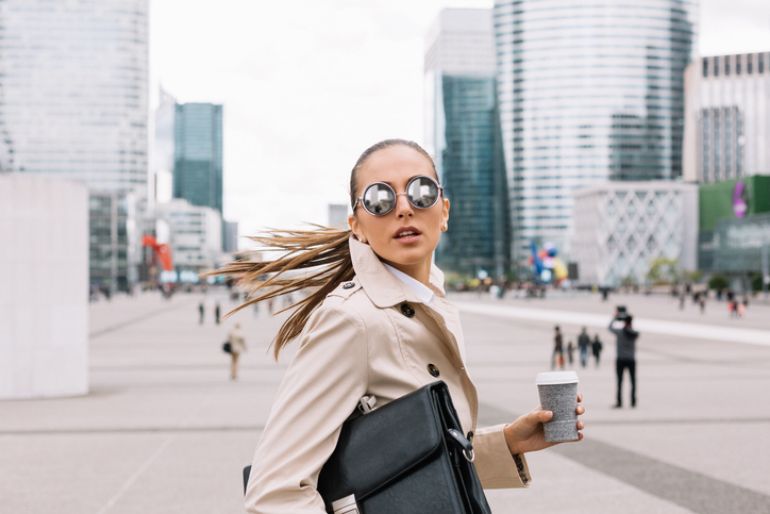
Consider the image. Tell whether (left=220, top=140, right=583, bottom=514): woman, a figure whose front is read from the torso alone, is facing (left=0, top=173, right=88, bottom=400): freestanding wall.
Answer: no

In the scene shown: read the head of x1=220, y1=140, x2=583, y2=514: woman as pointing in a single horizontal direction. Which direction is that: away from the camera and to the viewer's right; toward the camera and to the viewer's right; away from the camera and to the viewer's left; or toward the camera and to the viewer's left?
toward the camera and to the viewer's right

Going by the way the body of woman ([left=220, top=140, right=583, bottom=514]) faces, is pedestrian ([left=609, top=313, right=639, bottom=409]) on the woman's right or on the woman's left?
on the woman's left

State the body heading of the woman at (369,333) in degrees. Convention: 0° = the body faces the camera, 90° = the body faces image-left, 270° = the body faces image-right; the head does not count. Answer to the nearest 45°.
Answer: approximately 315°

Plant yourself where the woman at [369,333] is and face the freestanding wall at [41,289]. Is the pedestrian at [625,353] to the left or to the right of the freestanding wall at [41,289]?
right

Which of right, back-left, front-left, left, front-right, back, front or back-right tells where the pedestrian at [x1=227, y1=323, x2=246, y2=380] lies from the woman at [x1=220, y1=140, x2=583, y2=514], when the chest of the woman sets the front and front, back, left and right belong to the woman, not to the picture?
back-left

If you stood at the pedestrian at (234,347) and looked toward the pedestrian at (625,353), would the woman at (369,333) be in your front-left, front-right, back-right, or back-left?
front-right
